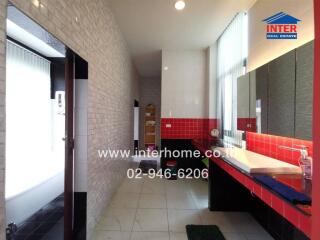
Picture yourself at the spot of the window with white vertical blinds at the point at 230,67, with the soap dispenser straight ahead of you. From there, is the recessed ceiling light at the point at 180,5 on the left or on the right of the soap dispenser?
right

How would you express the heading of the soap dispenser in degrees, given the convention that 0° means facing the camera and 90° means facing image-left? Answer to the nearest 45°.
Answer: approximately 90°

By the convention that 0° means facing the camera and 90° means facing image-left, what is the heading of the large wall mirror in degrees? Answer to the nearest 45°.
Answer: approximately 45°

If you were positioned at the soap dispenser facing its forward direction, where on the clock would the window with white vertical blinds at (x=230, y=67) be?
The window with white vertical blinds is roughly at 2 o'clock from the soap dispenser.

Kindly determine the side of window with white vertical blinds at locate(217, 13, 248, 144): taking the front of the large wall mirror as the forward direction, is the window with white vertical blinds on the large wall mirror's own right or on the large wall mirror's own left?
on the large wall mirror's own right
